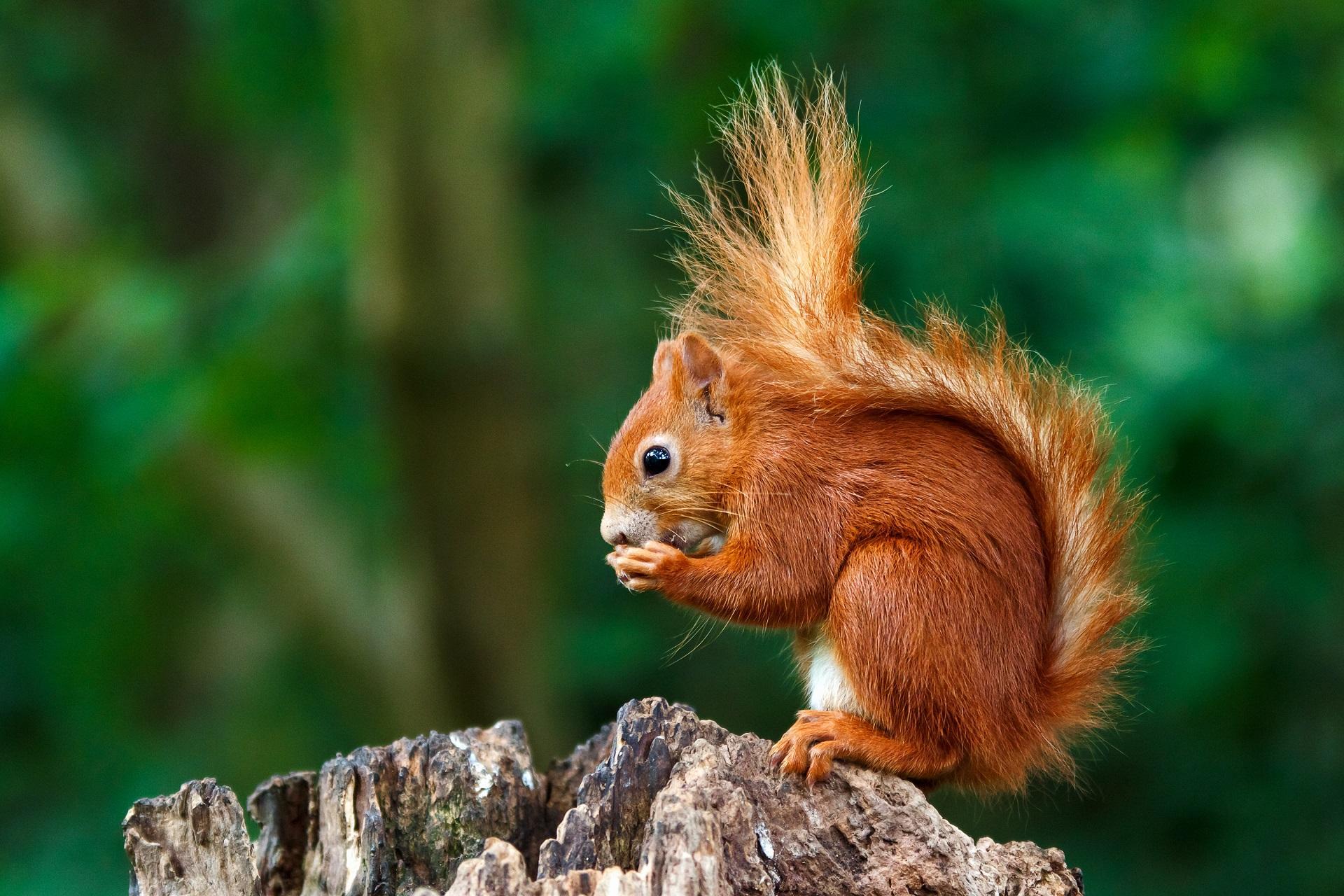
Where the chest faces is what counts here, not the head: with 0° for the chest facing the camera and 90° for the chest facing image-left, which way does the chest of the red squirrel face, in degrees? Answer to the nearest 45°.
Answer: approximately 90°
